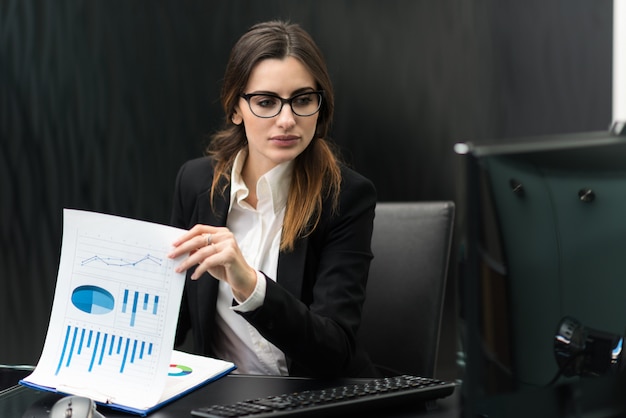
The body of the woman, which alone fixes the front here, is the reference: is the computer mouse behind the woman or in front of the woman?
in front

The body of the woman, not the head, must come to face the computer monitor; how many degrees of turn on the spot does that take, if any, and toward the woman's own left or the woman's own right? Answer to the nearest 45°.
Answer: approximately 45° to the woman's own left

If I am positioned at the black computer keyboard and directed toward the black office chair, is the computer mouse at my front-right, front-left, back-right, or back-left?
back-left

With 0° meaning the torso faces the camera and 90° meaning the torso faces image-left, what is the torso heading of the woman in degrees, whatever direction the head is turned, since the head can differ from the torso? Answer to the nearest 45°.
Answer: approximately 45°
